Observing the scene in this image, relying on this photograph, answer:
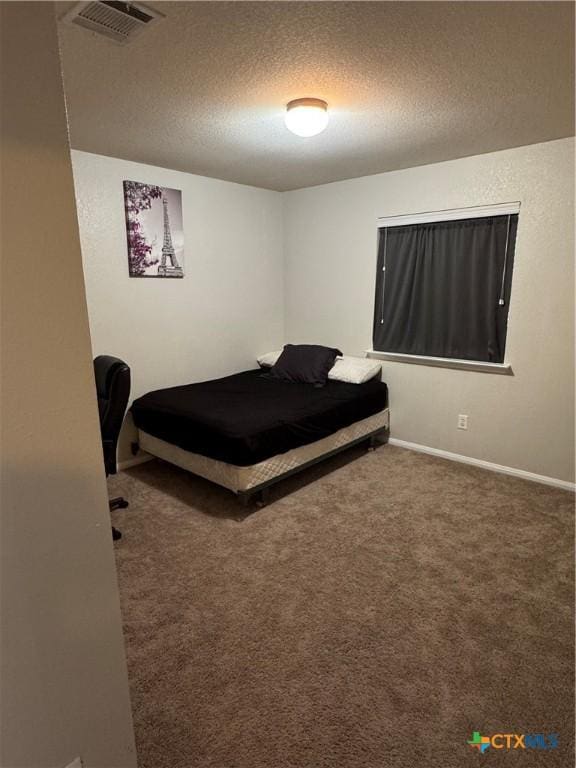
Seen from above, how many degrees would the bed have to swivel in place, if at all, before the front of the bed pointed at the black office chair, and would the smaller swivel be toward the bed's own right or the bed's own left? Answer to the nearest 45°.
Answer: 0° — it already faces it

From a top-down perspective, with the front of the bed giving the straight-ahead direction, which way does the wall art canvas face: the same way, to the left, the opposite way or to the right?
to the left

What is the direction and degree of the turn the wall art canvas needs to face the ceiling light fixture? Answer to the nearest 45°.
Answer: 0° — it already faces it

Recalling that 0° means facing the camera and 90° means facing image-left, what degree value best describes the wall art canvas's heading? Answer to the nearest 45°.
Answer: approximately 315°

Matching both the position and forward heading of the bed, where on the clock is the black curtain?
The black curtain is roughly at 7 o'clock from the bed.
